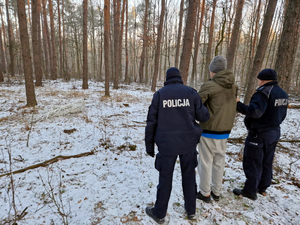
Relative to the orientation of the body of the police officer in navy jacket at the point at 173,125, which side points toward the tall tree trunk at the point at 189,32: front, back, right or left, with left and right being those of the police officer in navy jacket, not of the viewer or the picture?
front

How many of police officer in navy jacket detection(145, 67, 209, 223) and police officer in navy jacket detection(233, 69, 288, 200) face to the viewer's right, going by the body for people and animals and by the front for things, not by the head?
0

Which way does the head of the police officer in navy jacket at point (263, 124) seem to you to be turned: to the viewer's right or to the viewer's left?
to the viewer's left

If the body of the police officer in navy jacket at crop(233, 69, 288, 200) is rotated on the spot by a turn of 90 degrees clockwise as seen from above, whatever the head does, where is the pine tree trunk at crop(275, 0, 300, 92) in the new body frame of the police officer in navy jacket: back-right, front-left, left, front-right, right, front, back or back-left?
front-left

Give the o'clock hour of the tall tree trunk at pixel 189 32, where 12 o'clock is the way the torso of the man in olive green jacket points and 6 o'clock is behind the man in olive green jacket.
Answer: The tall tree trunk is roughly at 1 o'clock from the man in olive green jacket.

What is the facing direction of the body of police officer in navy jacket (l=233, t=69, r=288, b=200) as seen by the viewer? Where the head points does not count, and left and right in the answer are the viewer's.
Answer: facing away from the viewer and to the left of the viewer

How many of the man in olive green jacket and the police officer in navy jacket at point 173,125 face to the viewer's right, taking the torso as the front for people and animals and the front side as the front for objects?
0

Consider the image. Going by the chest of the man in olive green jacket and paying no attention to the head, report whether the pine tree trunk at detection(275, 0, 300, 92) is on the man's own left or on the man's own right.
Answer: on the man's own right

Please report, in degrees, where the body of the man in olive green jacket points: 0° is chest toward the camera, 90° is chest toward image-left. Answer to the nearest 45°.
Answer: approximately 135°

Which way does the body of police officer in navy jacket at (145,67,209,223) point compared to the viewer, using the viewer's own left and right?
facing away from the viewer

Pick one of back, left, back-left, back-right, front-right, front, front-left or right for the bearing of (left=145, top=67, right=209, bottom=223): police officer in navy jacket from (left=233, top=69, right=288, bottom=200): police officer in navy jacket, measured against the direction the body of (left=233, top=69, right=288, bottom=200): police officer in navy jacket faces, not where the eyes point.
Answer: left
